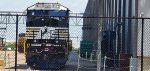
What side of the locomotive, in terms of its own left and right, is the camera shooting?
front
